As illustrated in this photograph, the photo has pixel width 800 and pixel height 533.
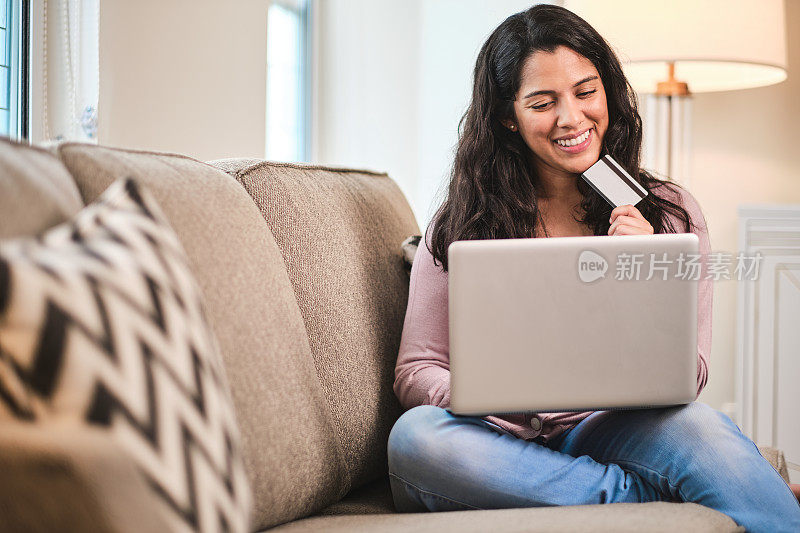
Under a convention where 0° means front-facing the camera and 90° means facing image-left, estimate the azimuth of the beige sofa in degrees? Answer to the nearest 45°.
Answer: approximately 315°

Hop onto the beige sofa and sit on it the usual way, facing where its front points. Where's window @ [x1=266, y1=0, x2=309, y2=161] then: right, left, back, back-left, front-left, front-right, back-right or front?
back-left

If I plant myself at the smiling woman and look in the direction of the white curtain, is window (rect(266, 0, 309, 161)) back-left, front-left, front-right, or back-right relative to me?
front-right

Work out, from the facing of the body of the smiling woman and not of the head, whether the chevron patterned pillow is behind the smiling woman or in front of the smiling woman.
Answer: in front

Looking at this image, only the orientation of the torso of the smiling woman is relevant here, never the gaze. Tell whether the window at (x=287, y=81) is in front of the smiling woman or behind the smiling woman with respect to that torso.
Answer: behind

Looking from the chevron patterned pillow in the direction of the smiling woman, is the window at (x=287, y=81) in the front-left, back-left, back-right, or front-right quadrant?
front-left

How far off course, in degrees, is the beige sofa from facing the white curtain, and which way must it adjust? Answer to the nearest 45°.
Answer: approximately 180°

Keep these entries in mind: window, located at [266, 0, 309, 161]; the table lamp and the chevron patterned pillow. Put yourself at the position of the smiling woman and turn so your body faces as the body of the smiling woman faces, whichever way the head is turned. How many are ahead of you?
1

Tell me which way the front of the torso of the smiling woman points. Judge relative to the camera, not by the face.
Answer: toward the camera

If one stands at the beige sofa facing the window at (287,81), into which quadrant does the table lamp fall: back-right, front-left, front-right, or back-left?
front-right
